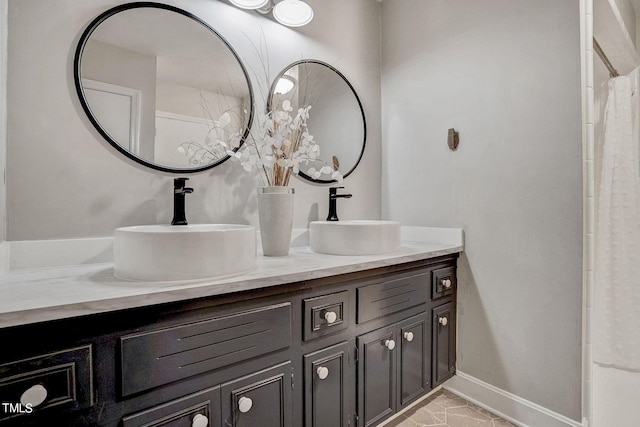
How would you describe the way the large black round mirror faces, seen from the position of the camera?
facing the viewer and to the right of the viewer

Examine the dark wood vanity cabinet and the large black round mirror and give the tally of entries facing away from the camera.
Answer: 0

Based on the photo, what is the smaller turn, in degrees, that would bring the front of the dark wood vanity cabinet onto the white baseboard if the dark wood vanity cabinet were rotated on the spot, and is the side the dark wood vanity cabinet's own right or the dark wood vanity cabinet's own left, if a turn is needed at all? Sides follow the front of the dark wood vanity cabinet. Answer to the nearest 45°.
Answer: approximately 45° to the dark wood vanity cabinet's own left

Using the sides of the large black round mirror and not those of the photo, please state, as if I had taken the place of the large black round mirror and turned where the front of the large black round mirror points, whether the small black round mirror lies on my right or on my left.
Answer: on my left

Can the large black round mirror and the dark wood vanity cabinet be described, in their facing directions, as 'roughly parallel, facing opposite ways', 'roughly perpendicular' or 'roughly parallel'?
roughly parallel

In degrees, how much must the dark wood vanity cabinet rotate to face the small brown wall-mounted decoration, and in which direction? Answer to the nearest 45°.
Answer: approximately 90° to its left

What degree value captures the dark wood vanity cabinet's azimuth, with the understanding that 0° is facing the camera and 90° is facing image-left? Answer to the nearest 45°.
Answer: approximately 315°
